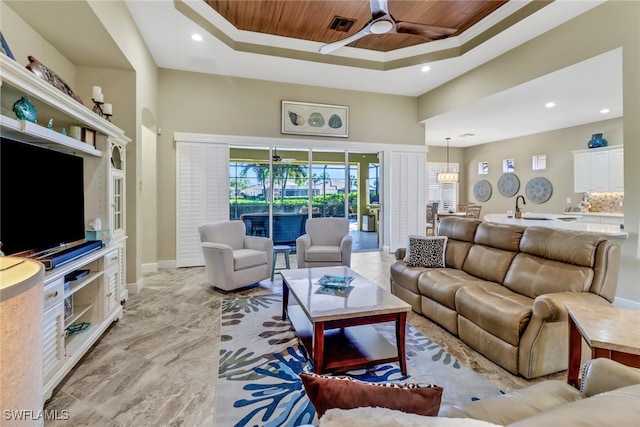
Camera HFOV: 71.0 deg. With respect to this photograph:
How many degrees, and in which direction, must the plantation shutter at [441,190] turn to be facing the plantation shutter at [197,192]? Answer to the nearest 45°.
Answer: approximately 45° to its right

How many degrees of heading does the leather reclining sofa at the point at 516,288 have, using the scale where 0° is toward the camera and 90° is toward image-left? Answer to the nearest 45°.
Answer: approximately 45°

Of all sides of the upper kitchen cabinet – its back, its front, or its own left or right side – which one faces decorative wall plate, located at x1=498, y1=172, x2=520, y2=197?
right

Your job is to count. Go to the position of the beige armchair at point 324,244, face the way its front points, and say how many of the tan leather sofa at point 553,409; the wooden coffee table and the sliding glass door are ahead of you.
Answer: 2

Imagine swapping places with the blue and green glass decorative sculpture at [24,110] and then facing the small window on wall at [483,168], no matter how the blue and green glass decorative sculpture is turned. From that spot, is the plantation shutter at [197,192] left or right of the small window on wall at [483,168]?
left

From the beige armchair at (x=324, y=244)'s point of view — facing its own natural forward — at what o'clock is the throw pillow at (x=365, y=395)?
The throw pillow is roughly at 12 o'clock from the beige armchair.

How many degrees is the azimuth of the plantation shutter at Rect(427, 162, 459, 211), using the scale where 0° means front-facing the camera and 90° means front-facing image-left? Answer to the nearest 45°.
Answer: approximately 0°

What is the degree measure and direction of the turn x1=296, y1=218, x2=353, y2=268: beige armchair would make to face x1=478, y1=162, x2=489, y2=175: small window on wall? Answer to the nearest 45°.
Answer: approximately 135° to its left

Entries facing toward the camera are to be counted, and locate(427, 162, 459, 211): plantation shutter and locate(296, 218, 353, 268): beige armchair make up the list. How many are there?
2

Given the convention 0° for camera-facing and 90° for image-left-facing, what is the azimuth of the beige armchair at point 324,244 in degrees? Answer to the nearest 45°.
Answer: approximately 0°

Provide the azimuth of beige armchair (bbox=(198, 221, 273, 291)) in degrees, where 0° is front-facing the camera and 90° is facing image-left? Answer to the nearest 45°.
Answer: approximately 315°
